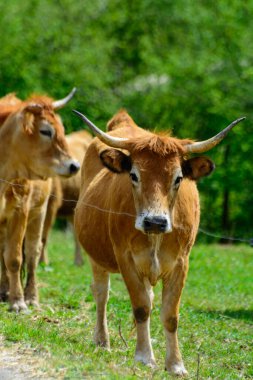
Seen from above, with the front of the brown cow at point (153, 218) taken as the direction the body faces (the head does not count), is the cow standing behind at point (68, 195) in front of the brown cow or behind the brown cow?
behind

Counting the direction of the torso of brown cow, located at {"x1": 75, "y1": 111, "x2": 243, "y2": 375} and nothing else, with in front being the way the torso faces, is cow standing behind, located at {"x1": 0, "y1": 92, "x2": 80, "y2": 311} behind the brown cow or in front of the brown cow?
behind

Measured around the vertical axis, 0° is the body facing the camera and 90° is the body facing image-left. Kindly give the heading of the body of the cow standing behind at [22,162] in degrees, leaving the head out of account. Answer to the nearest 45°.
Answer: approximately 315°

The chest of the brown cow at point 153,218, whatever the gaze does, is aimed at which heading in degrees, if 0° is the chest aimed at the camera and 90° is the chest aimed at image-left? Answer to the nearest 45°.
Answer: approximately 315°

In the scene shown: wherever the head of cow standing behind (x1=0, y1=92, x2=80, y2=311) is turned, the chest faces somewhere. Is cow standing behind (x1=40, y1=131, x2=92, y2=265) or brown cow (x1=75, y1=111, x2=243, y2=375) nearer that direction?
the brown cow

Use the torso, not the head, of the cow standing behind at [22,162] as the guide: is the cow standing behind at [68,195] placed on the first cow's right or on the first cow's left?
on the first cow's left
